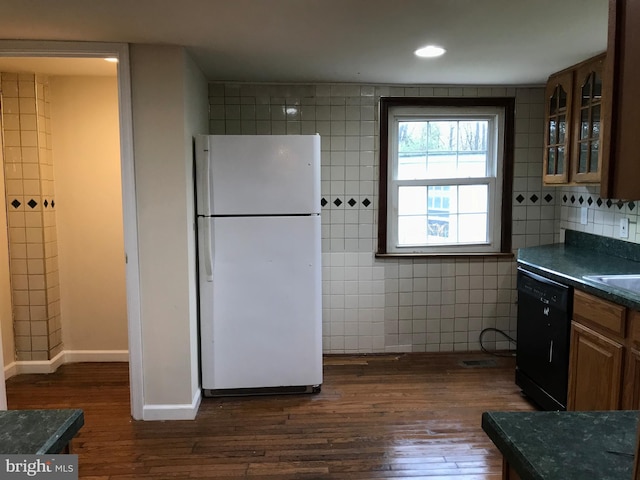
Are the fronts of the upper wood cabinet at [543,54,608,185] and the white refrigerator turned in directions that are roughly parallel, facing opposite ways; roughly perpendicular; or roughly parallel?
roughly perpendicular

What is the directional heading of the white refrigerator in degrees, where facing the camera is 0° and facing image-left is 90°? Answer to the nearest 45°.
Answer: approximately 0°

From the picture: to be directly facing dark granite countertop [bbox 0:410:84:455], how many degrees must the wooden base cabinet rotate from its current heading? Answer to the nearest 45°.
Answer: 0° — it already faces it

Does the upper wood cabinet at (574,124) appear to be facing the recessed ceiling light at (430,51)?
yes

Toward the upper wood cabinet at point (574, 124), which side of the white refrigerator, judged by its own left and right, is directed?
left

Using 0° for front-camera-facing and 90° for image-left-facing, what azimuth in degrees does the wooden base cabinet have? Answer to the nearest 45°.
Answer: approximately 45°

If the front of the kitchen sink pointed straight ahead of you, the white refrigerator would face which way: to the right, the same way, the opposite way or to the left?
to the left

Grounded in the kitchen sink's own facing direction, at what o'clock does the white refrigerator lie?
The white refrigerator is roughly at 1 o'clock from the kitchen sink.

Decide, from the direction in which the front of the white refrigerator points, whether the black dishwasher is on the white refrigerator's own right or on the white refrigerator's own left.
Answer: on the white refrigerator's own left
